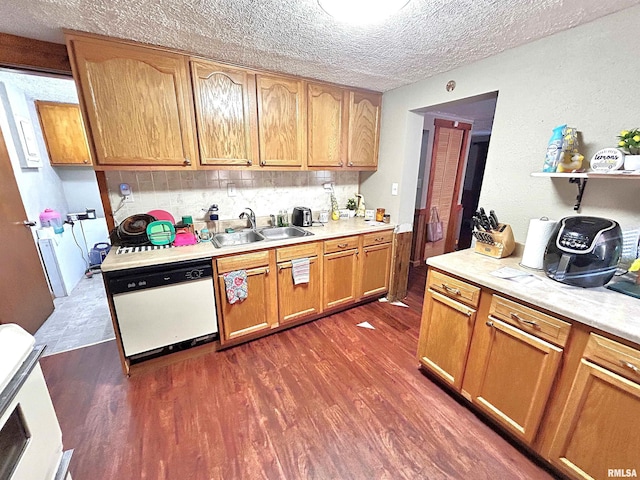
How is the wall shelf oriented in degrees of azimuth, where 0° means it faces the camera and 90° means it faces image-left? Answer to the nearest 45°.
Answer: approximately 45°

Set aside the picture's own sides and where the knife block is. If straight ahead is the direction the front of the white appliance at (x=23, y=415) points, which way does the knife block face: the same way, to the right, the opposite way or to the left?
the opposite way

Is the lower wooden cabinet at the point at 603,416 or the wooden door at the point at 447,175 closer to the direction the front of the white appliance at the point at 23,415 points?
the lower wooden cabinet

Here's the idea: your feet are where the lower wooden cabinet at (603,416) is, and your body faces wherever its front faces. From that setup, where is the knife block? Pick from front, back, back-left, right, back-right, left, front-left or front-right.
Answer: right

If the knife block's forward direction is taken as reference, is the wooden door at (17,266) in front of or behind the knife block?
in front

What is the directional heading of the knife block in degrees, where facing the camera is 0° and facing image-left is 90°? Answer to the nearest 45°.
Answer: approximately 45°

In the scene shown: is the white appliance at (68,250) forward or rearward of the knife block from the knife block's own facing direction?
forward

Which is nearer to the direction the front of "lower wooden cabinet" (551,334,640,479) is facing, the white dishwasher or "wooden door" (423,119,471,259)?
the white dishwasher

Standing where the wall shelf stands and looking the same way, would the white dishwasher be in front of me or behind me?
in front

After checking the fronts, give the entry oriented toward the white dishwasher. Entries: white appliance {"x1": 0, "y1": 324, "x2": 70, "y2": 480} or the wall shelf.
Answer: the wall shelf

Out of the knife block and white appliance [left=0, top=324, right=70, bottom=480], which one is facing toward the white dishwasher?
the knife block

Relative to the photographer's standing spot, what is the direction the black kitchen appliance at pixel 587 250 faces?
facing the viewer and to the left of the viewer
